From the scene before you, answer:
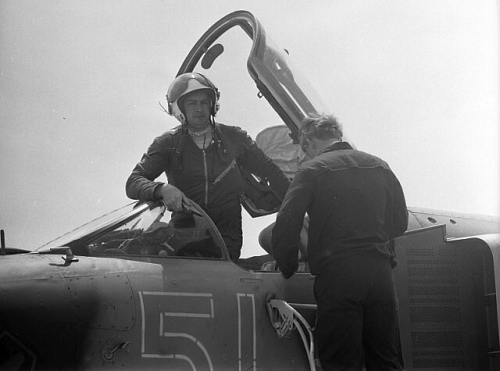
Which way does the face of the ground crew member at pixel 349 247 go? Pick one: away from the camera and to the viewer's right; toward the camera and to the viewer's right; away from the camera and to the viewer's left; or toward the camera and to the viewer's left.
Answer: away from the camera and to the viewer's left

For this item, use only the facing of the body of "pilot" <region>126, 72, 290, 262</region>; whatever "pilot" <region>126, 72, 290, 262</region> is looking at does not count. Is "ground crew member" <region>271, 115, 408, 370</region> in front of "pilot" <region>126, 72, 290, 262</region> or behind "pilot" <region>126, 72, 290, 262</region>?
in front

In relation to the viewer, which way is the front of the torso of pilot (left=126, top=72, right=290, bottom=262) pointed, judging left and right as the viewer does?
facing the viewer

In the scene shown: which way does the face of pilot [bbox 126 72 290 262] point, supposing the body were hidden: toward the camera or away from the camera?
toward the camera
